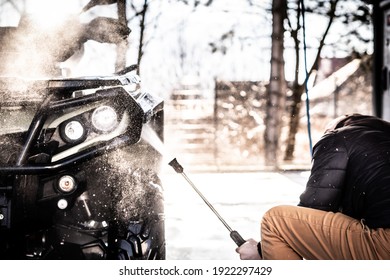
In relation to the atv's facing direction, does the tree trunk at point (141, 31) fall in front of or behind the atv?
behind

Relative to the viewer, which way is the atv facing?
toward the camera

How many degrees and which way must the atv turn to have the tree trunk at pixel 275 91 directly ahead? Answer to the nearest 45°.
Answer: approximately 135° to its left

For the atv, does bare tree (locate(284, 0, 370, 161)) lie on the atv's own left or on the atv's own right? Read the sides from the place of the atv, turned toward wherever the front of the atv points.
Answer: on the atv's own left

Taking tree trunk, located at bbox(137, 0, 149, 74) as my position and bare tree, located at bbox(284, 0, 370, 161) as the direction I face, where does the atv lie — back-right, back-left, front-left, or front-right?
back-right

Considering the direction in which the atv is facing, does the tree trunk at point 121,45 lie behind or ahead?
behind

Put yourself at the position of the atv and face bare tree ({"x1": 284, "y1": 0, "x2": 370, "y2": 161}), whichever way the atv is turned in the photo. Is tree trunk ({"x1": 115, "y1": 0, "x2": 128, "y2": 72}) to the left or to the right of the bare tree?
left
